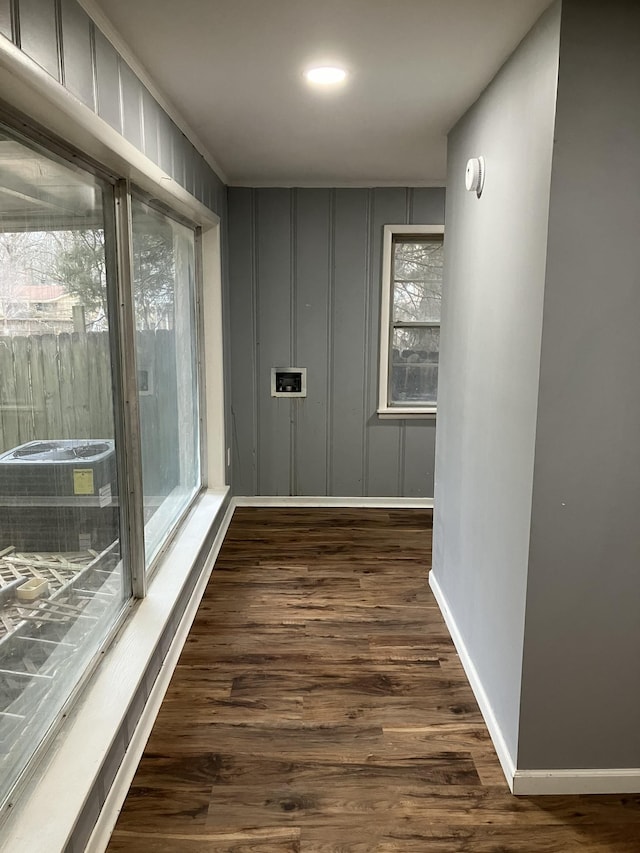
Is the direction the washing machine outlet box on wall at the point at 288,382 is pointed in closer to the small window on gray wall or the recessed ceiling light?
the recessed ceiling light

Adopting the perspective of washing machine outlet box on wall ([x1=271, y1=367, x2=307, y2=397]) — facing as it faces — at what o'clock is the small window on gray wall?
The small window on gray wall is roughly at 9 o'clock from the washing machine outlet box on wall.

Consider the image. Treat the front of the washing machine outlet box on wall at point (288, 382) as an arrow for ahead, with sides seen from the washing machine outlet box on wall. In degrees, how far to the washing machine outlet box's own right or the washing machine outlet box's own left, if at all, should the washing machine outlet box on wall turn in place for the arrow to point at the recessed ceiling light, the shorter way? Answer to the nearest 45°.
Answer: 0° — it already faces it

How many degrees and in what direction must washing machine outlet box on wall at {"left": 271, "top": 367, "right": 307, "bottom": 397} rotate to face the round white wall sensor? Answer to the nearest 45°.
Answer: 0° — it already faces it

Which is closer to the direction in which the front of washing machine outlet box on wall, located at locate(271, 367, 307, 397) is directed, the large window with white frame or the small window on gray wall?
the large window with white frame

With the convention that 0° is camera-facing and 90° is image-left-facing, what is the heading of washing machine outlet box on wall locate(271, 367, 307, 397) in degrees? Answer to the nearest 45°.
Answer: approximately 0°

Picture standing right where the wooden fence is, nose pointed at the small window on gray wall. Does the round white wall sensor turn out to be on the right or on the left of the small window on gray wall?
right
